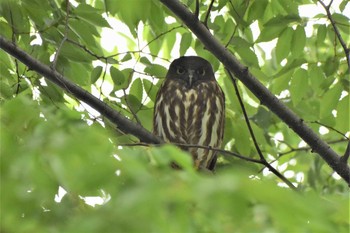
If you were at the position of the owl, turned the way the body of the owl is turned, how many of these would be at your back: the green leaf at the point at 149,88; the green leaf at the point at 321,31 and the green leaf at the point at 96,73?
3

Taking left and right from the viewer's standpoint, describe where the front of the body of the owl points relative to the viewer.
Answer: facing the viewer

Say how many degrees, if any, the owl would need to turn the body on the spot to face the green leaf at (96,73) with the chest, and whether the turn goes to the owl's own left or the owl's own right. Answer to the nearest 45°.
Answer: approximately 45° to the owl's own right
